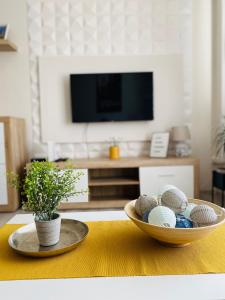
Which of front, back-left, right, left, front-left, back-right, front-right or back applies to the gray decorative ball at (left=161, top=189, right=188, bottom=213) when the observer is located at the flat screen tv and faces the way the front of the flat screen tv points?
front

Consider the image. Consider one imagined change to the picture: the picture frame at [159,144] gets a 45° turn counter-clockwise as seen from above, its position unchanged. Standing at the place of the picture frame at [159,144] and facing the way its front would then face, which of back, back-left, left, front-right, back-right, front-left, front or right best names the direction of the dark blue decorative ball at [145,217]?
front-right

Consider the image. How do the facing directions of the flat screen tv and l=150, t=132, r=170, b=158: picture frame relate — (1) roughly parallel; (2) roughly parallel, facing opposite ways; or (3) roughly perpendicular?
roughly parallel

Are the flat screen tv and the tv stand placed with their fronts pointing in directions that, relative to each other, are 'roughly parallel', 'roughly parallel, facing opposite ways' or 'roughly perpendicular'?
roughly parallel

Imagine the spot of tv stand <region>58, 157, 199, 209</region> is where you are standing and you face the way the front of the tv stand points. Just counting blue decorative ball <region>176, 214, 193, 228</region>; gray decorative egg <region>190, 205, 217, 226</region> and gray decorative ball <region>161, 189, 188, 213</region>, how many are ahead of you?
3

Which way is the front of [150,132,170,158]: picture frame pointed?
toward the camera

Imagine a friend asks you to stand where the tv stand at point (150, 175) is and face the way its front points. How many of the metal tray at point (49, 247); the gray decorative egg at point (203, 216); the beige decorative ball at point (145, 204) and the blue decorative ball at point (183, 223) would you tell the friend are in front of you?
4

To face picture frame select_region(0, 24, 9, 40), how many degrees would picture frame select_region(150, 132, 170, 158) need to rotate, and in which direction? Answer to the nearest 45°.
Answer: approximately 90° to its right

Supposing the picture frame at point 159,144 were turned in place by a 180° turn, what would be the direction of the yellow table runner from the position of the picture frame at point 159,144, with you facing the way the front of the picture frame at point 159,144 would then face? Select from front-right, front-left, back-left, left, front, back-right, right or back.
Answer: back

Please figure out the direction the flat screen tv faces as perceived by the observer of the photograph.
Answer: facing the viewer

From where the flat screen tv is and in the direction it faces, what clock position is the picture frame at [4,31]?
The picture frame is roughly at 3 o'clock from the flat screen tv.

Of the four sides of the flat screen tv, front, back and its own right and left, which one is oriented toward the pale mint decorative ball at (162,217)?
front

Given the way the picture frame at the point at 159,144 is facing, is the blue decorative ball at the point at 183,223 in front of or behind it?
in front

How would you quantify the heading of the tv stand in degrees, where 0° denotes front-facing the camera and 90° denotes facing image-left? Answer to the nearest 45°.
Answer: approximately 0°

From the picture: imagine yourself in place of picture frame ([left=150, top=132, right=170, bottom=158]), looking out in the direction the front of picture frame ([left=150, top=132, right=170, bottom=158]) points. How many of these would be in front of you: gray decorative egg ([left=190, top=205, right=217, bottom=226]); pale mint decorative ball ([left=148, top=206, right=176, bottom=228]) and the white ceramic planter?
3

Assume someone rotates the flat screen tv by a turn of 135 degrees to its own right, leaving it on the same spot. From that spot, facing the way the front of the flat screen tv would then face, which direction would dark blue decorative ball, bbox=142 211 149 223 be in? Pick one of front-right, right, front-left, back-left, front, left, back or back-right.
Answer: back-left

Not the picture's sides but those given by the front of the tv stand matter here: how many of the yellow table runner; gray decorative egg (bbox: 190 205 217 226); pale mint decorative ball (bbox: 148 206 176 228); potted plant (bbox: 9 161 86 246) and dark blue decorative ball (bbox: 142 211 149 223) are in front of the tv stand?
5

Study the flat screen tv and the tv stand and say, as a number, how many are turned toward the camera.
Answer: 2
